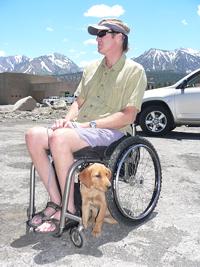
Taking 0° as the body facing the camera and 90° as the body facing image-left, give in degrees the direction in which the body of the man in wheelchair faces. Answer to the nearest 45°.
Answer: approximately 45°

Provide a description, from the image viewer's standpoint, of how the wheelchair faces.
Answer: facing the viewer and to the left of the viewer

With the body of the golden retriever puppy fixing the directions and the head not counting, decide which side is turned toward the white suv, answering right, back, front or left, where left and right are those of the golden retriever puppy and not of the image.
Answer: back

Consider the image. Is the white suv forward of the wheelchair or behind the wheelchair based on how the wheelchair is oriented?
behind

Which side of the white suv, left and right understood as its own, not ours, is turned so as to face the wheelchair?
left

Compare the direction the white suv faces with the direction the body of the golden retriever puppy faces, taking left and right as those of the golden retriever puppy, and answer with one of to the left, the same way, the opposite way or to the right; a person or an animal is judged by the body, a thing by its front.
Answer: to the right

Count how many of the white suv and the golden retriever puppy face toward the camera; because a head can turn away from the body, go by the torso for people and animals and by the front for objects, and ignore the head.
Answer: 1

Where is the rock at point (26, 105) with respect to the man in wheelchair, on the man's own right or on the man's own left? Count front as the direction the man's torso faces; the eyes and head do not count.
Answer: on the man's own right

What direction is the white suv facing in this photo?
to the viewer's left

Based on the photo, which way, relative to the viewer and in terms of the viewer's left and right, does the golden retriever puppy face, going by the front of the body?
facing the viewer
